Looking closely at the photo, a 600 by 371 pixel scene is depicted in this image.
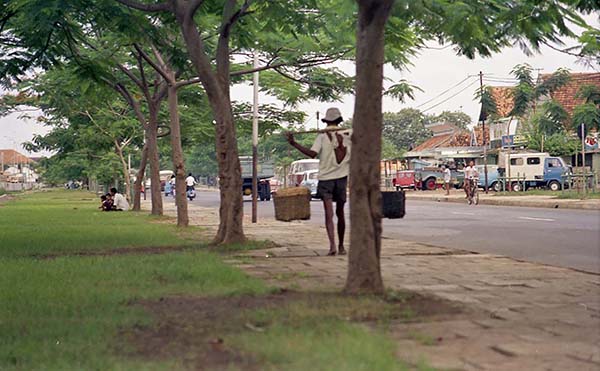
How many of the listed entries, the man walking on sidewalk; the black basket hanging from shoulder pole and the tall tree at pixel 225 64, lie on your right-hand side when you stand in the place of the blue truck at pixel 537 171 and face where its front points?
3

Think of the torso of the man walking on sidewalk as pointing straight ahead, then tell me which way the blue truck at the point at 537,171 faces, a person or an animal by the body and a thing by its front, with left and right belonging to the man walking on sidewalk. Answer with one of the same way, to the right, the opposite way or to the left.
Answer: to the right

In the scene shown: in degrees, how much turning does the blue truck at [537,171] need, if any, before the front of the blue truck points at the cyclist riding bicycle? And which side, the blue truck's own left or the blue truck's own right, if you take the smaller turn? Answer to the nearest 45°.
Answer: approximately 90° to the blue truck's own right

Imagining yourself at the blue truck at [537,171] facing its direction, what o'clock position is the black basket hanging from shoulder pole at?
The black basket hanging from shoulder pole is roughly at 3 o'clock from the blue truck.

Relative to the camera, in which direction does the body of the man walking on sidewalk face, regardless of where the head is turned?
away from the camera

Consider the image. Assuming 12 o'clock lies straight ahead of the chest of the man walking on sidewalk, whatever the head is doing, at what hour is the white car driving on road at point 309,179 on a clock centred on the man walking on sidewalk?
The white car driving on road is roughly at 12 o'clock from the man walking on sidewalk.

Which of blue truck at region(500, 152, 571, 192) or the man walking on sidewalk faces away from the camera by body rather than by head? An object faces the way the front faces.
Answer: the man walking on sidewalk
